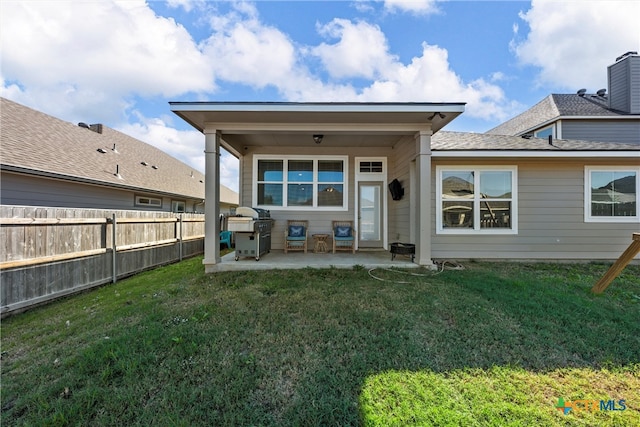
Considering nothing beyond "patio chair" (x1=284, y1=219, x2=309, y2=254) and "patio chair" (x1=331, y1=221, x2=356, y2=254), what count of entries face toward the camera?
2

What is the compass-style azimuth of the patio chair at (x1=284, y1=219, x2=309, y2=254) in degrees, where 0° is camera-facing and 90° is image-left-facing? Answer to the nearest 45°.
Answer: approximately 0°

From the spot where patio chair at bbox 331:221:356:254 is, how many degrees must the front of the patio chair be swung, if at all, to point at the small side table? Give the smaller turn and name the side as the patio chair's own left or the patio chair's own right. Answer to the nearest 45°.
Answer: approximately 90° to the patio chair's own right
